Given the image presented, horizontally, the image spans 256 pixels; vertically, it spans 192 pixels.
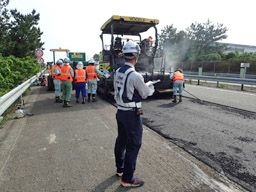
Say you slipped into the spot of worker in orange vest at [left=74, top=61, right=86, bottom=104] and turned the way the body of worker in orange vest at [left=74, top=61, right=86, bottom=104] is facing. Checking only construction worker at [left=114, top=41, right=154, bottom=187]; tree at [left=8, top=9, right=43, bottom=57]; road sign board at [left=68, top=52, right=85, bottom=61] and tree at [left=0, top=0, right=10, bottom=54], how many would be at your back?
1

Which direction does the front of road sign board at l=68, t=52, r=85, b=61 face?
toward the camera

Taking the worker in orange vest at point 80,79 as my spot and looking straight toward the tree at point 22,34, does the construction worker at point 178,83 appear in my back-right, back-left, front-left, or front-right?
back-right

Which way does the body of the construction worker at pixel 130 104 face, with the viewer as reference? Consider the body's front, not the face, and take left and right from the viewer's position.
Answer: facing away from the viewer and to the right of the viewer

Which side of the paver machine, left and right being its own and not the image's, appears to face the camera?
back

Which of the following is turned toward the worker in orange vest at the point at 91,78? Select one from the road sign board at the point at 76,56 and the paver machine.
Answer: the road sign board

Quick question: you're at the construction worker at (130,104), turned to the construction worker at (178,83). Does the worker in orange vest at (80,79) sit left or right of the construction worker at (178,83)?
left
